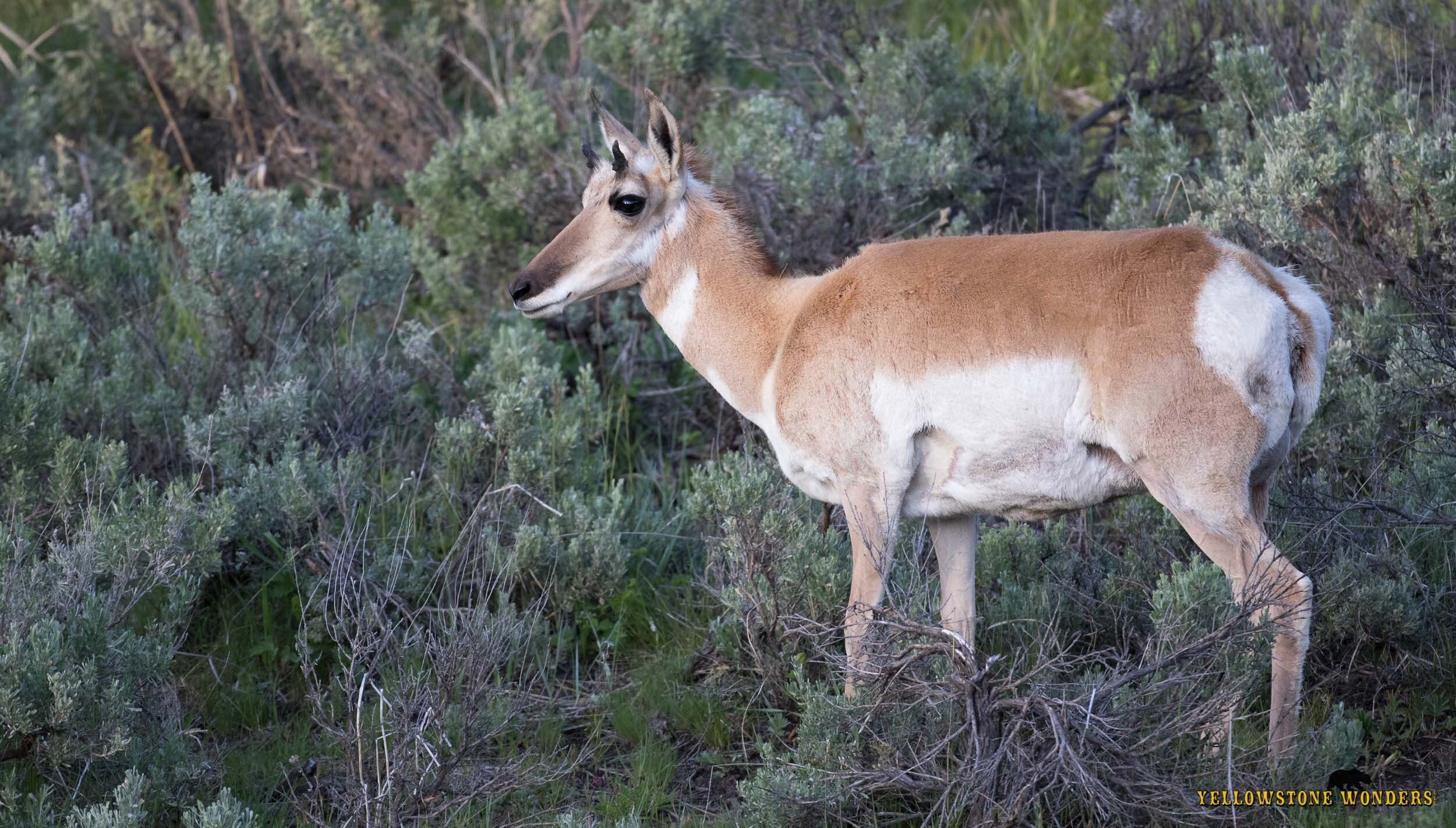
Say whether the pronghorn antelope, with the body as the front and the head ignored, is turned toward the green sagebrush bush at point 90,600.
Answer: yes

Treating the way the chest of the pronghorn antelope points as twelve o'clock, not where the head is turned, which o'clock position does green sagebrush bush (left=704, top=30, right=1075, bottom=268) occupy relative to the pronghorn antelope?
The green sagebrush bush is roughly at 3 o'clock from the pronghorn antelope.

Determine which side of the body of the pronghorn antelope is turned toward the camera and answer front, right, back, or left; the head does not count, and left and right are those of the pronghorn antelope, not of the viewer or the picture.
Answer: left
